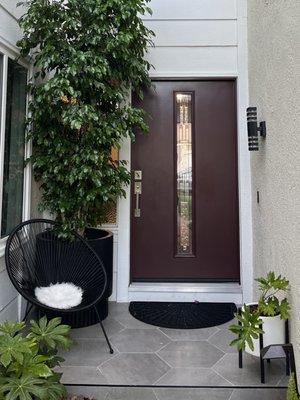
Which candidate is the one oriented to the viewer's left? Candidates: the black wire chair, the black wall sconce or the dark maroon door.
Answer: the black wall sconce

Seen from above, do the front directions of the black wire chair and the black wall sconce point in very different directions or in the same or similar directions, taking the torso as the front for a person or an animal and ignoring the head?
very different directions

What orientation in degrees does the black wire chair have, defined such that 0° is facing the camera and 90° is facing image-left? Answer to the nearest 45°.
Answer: approximately 315°

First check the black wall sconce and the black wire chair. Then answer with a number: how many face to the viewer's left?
1

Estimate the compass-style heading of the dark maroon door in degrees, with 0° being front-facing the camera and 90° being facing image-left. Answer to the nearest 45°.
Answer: approximately 0°

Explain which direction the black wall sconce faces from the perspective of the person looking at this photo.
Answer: facing to the left of the viewer

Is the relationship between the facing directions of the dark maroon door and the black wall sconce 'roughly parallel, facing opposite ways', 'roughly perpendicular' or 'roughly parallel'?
roughly perpendicular

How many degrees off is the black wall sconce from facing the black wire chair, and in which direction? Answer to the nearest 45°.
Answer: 0° — it already faces it

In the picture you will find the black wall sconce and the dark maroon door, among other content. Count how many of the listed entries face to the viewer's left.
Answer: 1
